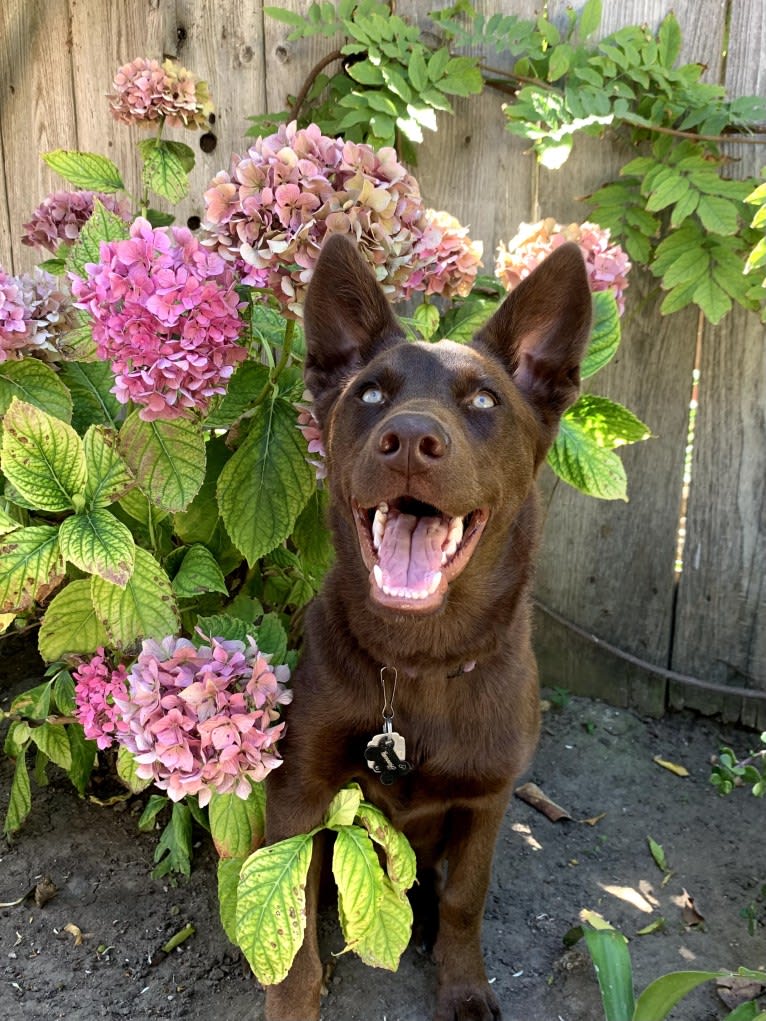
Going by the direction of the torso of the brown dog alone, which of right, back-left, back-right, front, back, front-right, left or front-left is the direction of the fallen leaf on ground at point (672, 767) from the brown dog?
back-left

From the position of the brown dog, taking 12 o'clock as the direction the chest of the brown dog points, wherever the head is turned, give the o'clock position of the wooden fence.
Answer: The wooden fence is roughly at 7 o'clock from the brown dog.

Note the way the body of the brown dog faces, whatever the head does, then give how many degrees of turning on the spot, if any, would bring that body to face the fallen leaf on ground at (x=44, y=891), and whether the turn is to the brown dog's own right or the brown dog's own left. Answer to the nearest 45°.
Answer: approximately 90° to the brown dog's own right

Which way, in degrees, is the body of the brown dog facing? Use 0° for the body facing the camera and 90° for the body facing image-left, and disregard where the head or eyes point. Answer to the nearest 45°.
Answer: approximately 0°
